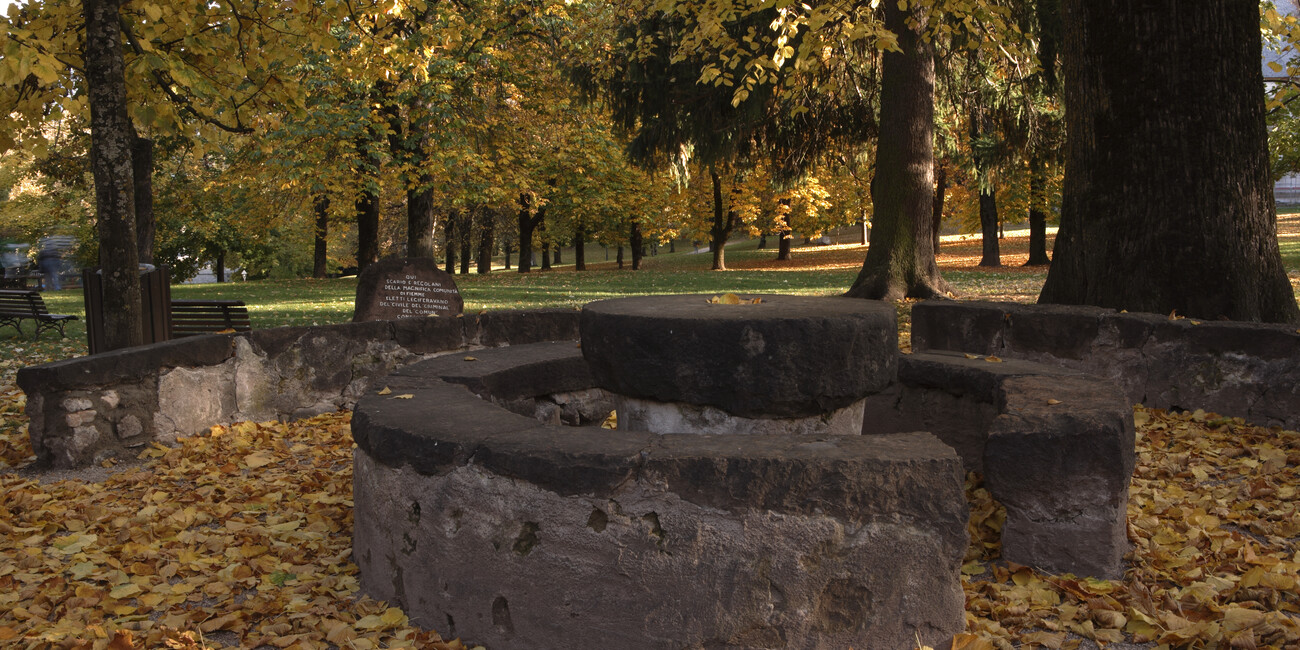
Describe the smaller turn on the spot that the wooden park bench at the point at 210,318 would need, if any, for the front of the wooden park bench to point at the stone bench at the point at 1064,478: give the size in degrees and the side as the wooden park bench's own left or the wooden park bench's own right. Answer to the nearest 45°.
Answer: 0° — it already faces it

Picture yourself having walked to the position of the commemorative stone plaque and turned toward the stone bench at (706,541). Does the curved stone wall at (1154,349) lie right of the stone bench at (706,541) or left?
left

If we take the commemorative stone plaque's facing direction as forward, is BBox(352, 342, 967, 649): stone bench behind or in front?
in front

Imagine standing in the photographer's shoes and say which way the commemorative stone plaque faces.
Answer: facing the viewer

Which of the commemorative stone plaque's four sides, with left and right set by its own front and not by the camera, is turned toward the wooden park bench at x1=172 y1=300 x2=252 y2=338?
right

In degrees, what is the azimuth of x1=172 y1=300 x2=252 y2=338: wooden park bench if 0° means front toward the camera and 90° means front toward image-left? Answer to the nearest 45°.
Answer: approximately 180°

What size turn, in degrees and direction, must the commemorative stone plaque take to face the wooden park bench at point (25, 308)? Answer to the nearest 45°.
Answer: approximately 135° to its right
